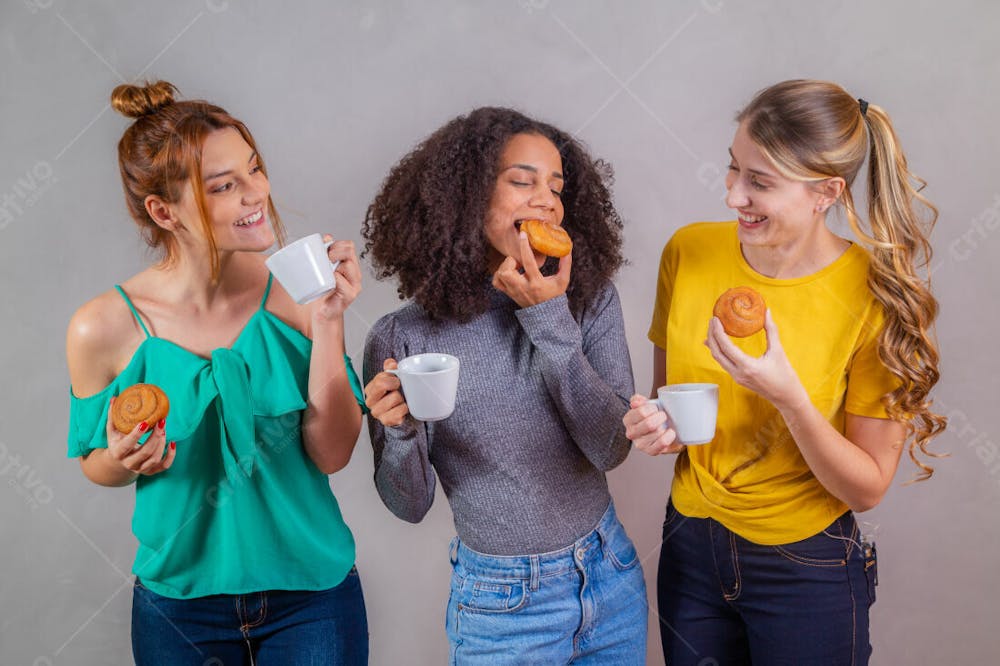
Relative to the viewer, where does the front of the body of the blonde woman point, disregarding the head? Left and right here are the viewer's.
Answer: facing the viewer and to the left of the viewer

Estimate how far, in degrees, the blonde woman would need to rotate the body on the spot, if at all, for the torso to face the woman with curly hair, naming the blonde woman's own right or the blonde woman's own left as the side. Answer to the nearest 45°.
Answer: approximately 45° to the blonde woman's own right
